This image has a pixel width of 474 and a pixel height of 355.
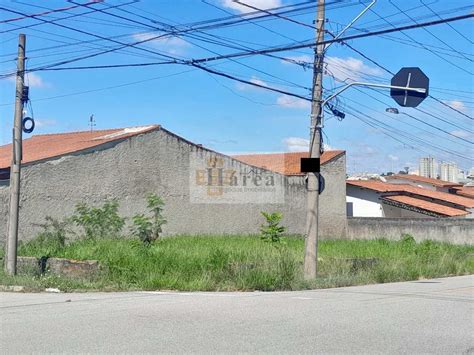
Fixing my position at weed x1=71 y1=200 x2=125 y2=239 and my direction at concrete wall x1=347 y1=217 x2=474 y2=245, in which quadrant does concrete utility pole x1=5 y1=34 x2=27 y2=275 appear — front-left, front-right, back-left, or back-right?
back-right

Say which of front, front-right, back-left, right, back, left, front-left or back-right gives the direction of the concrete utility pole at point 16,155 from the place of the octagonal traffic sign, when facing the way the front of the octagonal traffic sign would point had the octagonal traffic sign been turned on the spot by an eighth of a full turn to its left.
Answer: front-left

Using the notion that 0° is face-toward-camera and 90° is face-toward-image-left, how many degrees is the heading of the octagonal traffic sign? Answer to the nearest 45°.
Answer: approximately 180°

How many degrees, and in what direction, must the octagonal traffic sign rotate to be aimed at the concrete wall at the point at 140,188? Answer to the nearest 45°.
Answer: approximately 45° to its left

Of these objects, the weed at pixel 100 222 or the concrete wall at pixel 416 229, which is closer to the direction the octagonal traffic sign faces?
the concrete wall

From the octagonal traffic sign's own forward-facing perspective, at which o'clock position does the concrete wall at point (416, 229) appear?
The concrete wall is roughly at 12 o'clock from the octagonal traffic sign.

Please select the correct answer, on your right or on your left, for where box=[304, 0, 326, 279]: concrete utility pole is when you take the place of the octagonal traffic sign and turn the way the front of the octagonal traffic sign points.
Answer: on your left

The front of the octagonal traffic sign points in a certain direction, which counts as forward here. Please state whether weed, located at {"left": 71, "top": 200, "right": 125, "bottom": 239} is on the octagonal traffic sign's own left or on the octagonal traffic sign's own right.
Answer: on the octagonal traffic sign's own left
